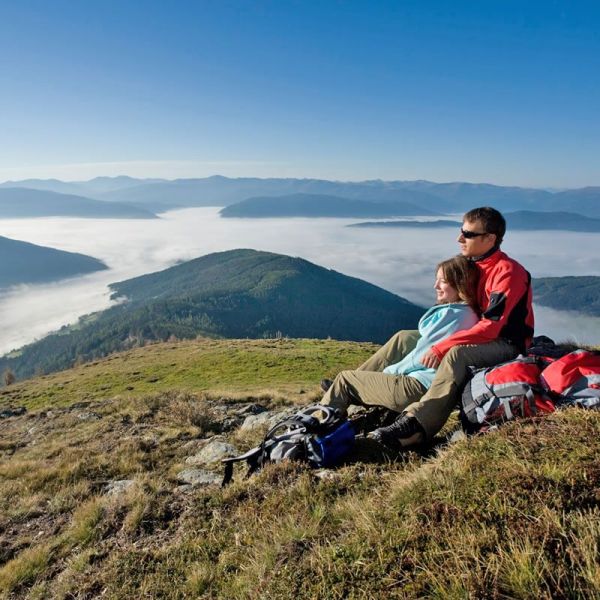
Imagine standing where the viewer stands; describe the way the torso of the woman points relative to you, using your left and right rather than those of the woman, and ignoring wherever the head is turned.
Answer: facing to the left of the viewer

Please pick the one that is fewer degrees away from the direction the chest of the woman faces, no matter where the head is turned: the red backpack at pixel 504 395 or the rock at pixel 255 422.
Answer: the rock

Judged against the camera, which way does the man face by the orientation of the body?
to the viewer's left

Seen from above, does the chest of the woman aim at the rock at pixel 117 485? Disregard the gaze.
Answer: yes

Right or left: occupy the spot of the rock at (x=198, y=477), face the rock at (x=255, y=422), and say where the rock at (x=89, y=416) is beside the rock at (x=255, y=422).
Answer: left

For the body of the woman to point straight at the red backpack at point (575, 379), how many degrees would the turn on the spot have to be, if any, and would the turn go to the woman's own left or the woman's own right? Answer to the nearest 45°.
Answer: approximately 135° to the woman's own left

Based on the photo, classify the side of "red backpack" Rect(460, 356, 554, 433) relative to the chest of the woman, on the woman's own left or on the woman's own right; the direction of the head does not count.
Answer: on the woman's own left

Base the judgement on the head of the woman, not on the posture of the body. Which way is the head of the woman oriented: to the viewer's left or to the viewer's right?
to the viewer's left

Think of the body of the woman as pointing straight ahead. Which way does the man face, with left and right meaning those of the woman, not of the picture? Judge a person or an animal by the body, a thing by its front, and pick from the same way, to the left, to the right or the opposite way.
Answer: the same way

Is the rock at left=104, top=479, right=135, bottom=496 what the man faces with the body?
yes

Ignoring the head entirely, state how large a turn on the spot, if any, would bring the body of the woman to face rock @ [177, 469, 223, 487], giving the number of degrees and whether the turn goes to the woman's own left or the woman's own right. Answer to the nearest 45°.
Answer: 0° — they already face it

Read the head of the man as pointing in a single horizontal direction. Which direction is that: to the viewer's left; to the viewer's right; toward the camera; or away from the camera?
to the viewer's left

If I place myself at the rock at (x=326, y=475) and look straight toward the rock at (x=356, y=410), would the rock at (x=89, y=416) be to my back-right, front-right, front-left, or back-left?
front-left

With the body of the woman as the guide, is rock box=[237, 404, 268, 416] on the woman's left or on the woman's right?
on the woman's right
